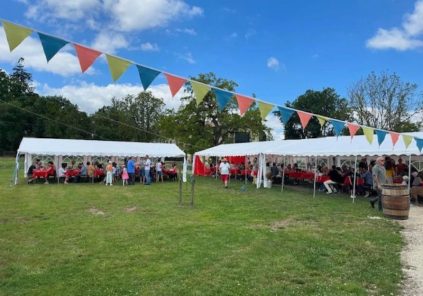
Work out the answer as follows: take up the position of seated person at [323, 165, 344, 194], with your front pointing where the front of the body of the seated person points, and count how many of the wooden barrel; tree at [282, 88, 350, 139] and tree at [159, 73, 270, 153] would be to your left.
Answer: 1

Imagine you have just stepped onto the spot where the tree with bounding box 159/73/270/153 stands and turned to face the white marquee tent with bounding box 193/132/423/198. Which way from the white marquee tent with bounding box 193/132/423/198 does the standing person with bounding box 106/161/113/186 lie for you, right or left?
right

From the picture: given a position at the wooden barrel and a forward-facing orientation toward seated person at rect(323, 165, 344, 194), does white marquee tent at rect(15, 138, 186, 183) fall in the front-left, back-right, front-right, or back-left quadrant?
front-left

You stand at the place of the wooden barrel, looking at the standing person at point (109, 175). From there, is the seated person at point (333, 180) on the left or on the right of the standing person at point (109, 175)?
right

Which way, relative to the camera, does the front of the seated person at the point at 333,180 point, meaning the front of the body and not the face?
to the viewer's left

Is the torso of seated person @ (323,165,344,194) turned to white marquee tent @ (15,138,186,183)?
yes

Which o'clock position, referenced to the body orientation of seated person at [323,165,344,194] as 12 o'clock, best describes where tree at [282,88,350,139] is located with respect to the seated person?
The tree is roughly at 3 o'clock from the seated person.

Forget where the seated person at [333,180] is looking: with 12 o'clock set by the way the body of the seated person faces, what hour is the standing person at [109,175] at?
The standing person is roughly at 12 o'clock from the seated person.

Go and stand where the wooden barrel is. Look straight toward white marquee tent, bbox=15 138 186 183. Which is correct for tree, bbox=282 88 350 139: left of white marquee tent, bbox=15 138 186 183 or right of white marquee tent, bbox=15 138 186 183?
right
